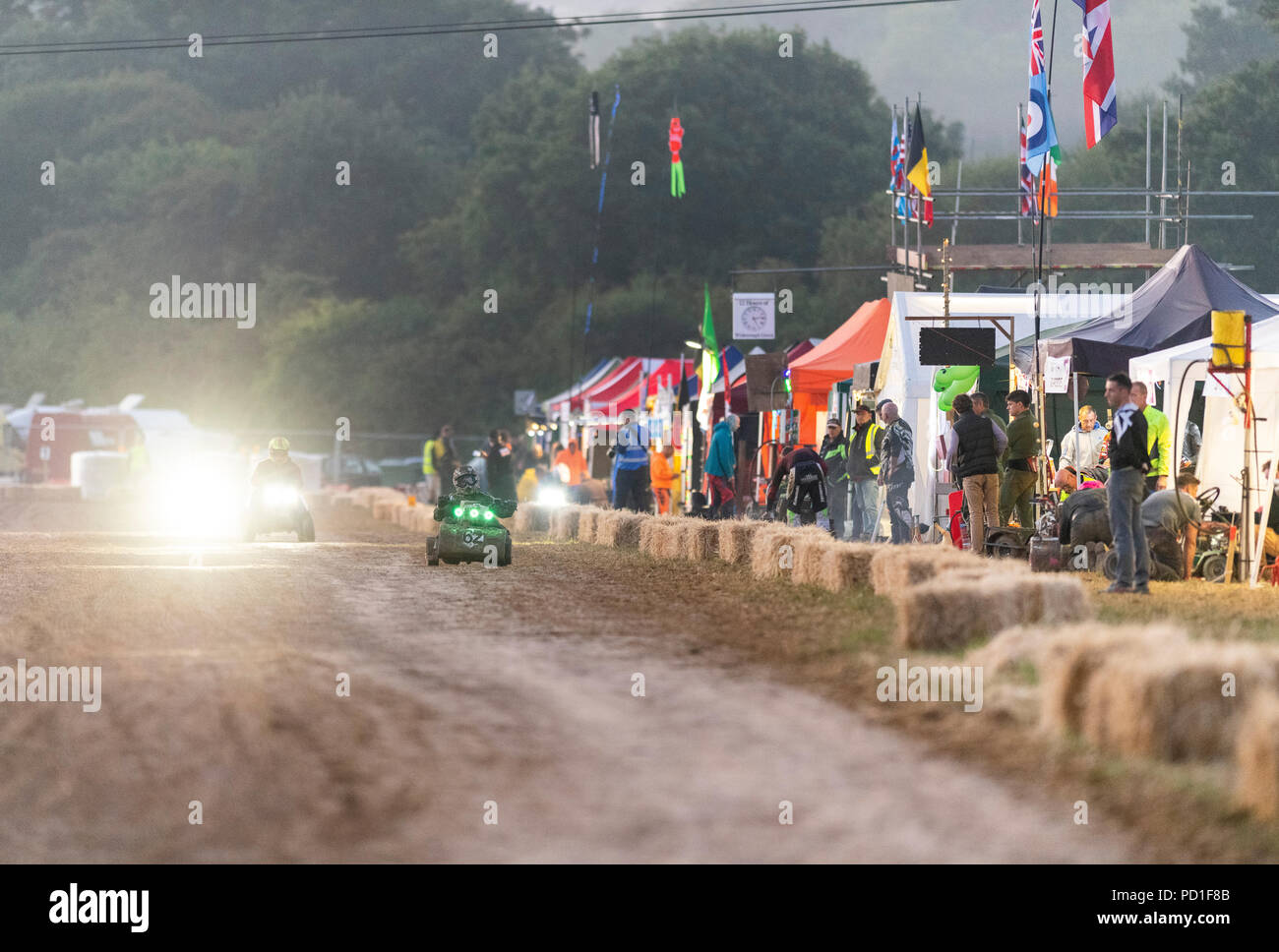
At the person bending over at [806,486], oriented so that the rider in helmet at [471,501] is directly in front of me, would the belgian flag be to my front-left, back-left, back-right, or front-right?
back-right

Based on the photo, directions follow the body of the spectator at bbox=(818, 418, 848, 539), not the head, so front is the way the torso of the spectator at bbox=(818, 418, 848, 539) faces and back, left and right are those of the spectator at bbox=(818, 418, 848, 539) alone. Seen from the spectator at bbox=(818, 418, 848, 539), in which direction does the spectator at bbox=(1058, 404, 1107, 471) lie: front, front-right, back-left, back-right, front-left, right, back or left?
left

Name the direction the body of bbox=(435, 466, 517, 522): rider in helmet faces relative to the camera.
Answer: toward the camera

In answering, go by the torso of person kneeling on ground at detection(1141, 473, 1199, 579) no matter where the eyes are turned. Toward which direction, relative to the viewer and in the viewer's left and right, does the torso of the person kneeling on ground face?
facing to the right of the viewer

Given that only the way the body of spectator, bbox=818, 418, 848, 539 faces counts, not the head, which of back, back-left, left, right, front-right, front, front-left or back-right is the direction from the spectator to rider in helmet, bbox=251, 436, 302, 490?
front-right

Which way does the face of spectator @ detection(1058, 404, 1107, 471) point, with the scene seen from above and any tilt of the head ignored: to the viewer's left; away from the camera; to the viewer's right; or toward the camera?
toward the camera

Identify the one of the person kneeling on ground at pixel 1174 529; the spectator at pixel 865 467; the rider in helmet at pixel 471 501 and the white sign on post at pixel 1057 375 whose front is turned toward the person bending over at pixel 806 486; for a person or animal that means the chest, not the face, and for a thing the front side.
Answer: the spectator at pixel 865 467

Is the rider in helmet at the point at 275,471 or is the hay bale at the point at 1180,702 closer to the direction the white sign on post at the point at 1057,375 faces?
the hay bale

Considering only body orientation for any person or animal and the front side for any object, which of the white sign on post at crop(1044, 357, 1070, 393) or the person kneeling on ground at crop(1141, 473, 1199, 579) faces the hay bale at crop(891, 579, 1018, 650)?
the white sign on post

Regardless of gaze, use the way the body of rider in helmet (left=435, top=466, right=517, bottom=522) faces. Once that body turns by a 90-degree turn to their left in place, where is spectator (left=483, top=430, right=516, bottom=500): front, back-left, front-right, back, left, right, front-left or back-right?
left

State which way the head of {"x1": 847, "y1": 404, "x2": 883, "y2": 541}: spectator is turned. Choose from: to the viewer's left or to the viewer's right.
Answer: to the viewer's left
